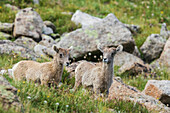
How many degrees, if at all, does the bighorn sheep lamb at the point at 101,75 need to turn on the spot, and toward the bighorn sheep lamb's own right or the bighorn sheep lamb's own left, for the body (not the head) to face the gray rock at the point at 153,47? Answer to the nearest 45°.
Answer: approximately 135° to the bighorn sheep lamb's own left

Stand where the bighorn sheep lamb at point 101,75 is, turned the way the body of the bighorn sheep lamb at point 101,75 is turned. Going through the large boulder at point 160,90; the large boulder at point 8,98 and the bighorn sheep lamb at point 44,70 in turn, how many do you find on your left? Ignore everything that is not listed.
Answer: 1

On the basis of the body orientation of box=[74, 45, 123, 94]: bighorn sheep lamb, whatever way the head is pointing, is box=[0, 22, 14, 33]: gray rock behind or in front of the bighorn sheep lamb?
behind

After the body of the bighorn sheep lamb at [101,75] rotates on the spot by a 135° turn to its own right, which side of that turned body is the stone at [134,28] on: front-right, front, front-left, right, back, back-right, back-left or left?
right

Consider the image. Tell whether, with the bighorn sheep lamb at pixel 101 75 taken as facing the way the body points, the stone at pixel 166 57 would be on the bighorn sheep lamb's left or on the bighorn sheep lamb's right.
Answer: on the bighorn sheep lamb's left

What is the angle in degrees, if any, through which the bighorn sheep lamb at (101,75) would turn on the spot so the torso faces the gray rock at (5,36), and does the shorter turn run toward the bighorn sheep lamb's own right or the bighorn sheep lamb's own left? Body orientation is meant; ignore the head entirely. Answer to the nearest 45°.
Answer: approximately 180°

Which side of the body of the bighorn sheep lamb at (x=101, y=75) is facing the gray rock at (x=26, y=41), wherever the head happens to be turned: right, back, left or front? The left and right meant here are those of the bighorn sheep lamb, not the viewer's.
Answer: back

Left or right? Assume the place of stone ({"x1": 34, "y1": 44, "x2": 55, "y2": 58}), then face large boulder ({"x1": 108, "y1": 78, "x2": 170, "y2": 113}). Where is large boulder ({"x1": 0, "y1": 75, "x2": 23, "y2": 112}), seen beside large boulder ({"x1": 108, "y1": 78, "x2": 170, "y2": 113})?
right

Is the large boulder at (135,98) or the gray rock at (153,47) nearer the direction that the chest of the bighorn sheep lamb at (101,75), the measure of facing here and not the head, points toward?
the large boulder

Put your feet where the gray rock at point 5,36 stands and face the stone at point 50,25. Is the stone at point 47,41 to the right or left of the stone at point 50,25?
right

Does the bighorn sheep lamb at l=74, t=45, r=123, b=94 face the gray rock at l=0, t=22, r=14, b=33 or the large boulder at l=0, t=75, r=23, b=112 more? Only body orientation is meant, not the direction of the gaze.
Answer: the large boulder

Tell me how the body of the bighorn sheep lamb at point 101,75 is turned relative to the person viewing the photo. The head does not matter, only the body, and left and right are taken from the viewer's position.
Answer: facing the viewer and to the right of the viewer
